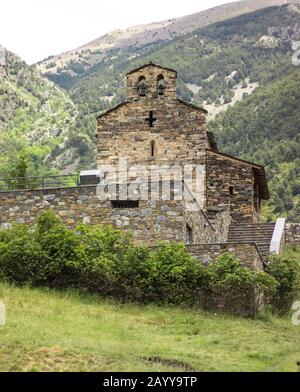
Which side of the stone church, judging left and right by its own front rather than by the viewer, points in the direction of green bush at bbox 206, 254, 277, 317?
front

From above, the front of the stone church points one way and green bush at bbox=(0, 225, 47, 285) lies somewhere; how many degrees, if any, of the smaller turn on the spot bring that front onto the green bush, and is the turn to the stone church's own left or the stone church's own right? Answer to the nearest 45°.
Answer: approximately 45° to the stone church's own right

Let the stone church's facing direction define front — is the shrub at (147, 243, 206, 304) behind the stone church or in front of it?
in front

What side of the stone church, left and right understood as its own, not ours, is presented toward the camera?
front
